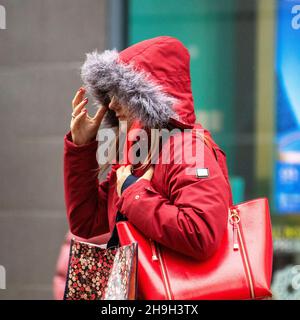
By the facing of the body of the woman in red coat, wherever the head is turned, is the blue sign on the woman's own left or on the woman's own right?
on the woman's own right

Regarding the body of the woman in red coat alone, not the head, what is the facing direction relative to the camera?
to the viewer's left

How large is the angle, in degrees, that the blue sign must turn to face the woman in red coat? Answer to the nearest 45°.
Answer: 0° — it already faces them

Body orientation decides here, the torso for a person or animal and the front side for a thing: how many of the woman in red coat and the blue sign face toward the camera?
1

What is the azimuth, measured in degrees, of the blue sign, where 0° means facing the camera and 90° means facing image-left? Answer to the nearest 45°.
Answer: approximately 0°

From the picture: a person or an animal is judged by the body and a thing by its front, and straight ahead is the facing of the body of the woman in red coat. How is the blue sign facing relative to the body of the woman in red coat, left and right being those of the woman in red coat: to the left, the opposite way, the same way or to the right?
to the left
